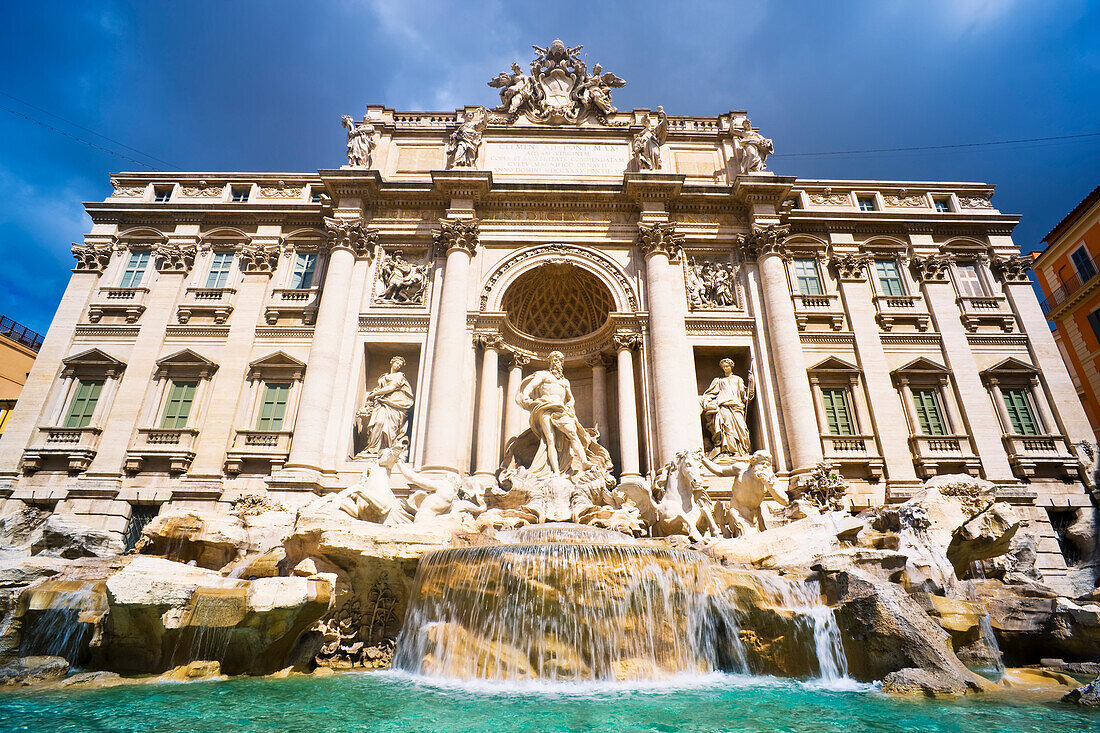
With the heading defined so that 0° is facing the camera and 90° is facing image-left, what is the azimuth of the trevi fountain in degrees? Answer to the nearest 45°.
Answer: approximately 0°

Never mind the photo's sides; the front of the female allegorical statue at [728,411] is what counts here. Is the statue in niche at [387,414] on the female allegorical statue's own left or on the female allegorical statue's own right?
on the female allegorical statue's own right

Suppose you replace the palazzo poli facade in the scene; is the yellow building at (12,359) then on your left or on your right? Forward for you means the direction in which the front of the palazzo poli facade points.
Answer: on your right

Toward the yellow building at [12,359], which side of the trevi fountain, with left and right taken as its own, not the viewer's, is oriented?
right
